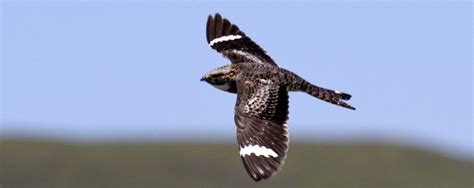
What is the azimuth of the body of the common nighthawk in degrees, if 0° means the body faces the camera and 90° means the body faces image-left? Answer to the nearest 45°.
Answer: approximately 90°
